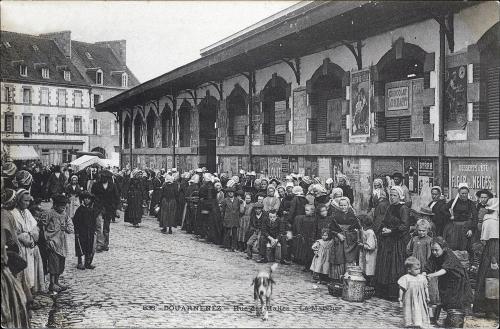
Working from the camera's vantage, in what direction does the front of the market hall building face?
facing the viewer and to the left of the viewer

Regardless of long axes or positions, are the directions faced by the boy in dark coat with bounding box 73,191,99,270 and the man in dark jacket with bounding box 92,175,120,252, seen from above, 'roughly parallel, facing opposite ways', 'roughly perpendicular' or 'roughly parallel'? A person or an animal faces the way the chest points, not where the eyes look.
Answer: roughly parallel

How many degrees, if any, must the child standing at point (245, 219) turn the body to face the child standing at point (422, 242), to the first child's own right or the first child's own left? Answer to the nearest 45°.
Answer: approximately 90° to the first child's own left

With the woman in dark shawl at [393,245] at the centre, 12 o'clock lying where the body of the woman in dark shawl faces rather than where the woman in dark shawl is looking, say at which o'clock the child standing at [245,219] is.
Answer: The child standing is roughly at 3 o'clock from the woman in dark shawl.

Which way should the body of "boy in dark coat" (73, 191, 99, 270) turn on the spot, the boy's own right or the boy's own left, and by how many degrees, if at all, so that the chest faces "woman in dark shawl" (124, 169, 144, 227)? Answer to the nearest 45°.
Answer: approximately 180°

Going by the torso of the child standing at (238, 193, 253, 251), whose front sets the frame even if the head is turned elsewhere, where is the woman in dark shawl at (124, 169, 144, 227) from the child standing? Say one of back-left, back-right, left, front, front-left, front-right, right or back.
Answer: right

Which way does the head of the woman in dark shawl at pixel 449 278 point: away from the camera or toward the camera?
toward the camera

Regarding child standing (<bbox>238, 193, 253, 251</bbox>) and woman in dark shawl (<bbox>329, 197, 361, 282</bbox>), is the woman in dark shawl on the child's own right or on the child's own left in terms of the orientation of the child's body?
on the child's own left

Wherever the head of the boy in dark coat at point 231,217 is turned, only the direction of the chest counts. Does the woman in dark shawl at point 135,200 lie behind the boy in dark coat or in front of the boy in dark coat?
behind

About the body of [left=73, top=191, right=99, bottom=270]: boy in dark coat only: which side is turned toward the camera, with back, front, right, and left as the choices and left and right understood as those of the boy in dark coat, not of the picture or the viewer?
front

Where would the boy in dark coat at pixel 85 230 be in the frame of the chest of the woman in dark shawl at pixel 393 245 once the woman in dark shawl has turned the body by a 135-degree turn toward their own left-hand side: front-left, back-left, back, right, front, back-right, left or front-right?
back

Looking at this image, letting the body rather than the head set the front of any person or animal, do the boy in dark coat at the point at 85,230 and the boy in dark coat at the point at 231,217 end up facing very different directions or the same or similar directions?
same or similar directions

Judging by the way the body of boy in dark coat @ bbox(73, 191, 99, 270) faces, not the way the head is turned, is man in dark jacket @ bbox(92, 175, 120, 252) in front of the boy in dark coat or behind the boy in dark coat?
behind

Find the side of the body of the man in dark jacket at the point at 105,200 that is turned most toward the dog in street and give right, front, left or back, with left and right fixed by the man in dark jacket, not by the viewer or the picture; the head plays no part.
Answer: front

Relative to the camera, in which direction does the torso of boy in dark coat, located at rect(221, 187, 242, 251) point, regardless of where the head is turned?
toward the camera

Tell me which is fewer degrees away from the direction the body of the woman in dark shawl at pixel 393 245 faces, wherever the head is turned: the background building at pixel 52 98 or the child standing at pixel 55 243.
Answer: the child standing
